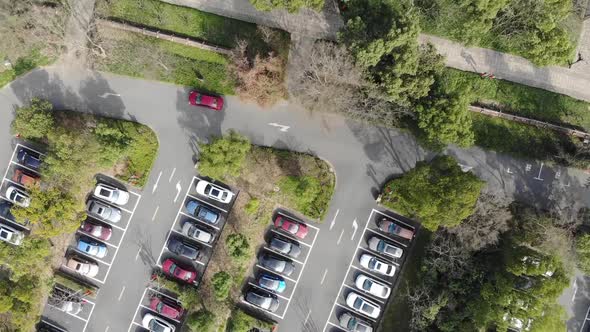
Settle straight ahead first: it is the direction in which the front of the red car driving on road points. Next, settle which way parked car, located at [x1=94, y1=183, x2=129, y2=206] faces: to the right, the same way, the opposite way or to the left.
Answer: the opposite way

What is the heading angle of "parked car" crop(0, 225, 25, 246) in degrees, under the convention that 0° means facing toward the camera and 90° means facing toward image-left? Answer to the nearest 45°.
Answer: approximately 315°

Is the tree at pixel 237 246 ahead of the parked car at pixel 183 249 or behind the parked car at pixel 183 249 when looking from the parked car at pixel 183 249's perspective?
behind

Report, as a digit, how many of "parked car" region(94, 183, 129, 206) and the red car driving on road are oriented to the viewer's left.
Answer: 1

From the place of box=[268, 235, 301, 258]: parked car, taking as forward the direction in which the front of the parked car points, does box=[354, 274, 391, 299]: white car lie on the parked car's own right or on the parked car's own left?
on the parked car's own left

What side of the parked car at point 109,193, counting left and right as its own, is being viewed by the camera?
right
